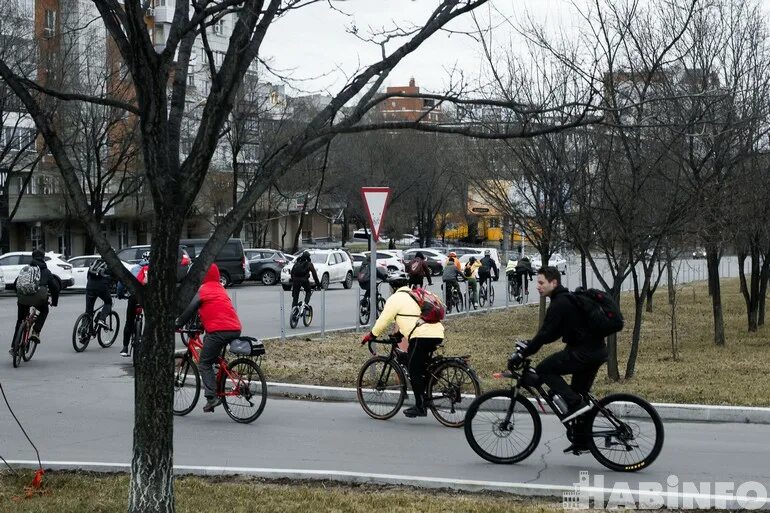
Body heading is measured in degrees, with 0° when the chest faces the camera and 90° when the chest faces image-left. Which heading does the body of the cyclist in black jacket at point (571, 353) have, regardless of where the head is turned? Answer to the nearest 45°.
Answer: approximately 90°

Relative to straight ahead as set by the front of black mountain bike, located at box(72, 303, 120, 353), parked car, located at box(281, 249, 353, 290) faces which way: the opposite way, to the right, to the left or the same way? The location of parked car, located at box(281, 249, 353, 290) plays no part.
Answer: the opposite way

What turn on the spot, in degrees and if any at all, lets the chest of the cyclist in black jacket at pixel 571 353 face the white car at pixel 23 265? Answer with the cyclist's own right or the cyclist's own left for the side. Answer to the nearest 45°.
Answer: approximately 45° to the cyclist's own right

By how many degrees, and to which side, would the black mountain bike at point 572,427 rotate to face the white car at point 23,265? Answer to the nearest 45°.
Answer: approximately 45° to its right

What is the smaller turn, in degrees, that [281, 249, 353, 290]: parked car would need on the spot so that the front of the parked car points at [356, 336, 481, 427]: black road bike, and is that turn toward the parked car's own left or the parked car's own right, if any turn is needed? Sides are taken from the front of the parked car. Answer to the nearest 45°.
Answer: approximately 45° to the parked car's own left

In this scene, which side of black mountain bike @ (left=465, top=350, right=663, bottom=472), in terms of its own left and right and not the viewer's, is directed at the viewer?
left

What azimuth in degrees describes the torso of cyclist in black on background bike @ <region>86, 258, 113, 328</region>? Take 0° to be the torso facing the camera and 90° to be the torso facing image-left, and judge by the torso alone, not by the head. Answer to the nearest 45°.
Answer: approximately 225°

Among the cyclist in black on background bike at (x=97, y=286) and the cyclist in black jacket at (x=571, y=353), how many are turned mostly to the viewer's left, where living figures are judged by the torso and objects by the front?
1

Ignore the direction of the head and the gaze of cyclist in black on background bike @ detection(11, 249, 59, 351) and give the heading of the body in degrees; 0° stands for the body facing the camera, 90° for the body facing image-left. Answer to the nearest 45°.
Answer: approximately 225°

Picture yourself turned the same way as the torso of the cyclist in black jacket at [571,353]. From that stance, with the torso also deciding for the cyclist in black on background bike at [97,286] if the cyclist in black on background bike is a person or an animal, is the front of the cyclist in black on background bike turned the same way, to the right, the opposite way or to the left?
to the right

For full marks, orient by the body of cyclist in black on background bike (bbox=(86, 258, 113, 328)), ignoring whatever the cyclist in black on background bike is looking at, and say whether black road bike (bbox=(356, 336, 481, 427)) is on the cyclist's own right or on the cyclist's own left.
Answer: on the cyclist's own right

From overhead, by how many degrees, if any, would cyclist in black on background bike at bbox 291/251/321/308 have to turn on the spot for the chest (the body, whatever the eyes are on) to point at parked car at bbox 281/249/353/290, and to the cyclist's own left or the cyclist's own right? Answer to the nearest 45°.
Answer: approximately 45° to the cyclist's own left
